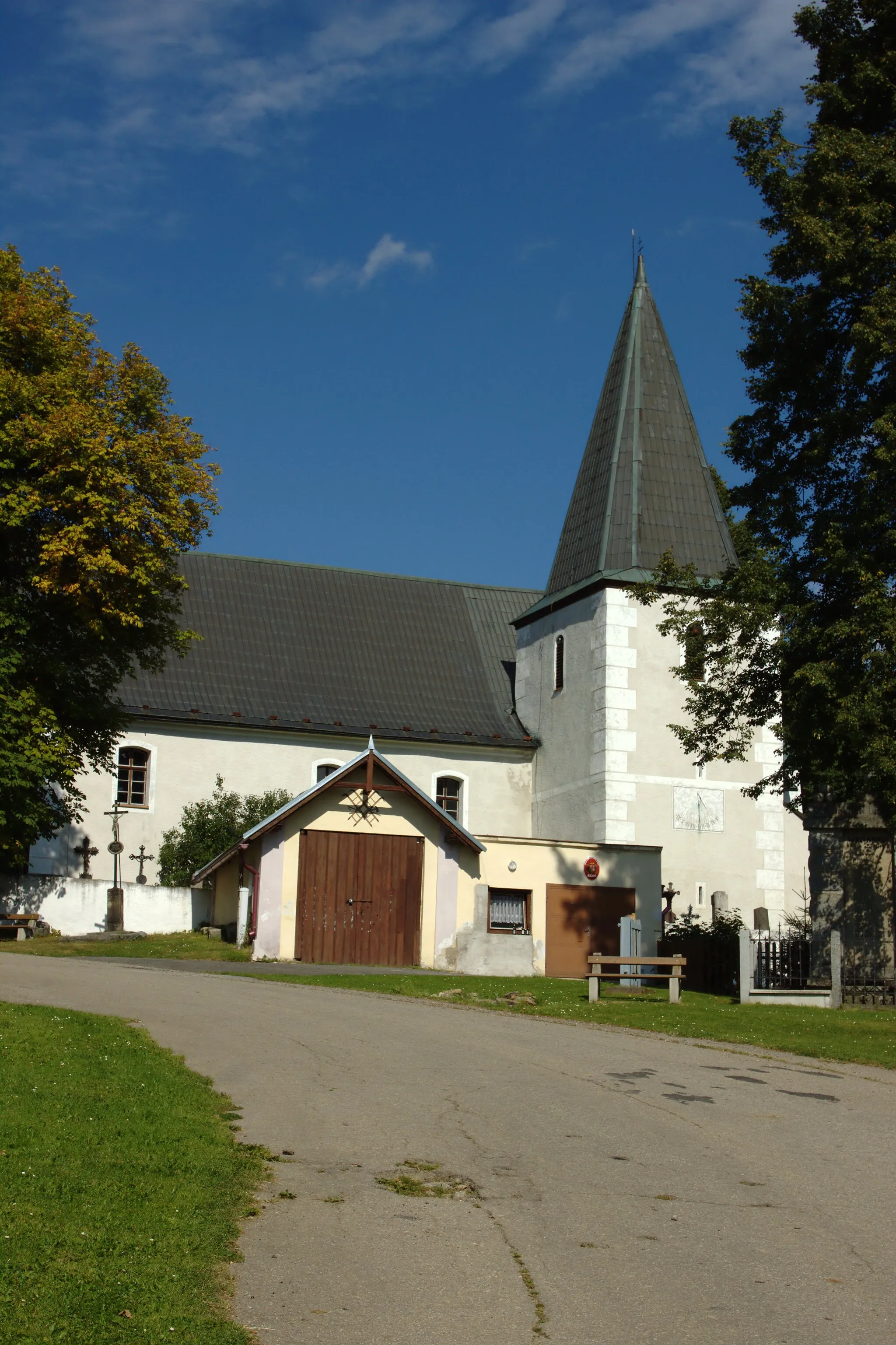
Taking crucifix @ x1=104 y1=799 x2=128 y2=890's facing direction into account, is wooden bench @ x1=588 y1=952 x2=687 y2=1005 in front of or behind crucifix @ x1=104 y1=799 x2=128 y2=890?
in front

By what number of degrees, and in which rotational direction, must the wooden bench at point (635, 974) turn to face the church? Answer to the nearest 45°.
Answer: approximately 180°

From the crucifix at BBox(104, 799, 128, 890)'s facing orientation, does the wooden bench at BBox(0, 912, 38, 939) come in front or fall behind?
in front

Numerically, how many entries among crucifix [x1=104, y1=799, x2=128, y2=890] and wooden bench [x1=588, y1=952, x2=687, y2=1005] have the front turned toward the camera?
2

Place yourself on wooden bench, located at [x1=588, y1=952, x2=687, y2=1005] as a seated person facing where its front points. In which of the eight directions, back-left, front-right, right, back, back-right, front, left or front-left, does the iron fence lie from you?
back-left

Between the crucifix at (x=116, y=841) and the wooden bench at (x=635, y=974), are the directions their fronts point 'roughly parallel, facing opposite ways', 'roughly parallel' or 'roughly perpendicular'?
roughly parallel

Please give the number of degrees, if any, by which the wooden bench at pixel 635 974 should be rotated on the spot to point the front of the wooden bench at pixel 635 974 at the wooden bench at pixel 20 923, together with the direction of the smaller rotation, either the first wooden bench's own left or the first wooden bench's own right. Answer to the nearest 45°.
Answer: approximately 135° to the first wooden bench's own right

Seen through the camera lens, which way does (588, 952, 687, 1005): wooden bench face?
facing the viewer

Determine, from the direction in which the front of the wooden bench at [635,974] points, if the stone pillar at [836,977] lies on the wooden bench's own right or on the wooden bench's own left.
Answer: on the wooden bench's own left

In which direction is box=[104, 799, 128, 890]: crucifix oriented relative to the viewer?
toward the camera
